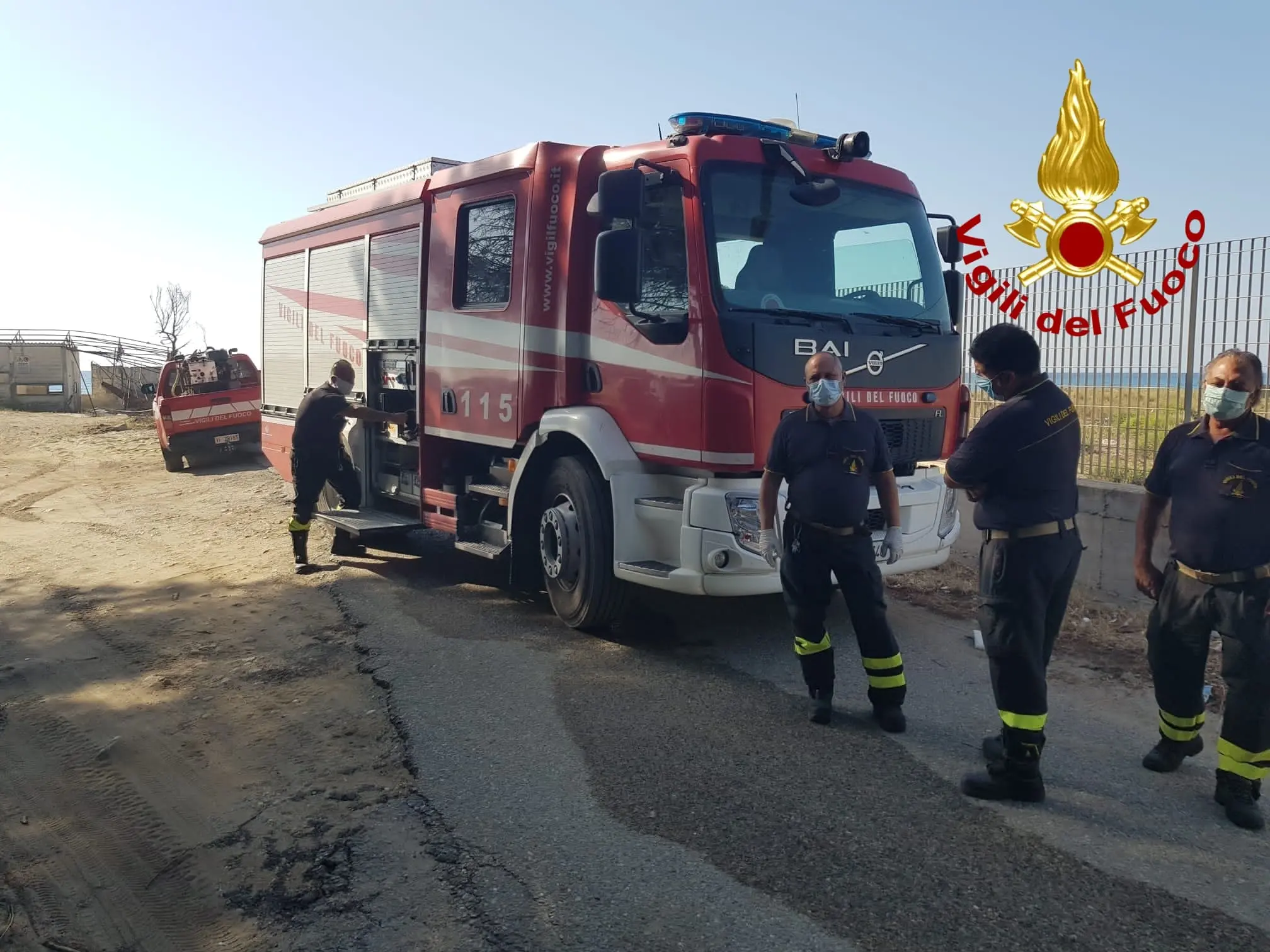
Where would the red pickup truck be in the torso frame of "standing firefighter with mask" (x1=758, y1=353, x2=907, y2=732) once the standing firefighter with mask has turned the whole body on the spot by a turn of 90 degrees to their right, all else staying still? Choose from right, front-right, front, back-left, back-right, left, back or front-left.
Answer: front-right

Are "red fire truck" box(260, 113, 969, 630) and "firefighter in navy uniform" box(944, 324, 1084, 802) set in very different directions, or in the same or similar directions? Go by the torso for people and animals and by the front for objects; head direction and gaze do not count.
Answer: very different directions

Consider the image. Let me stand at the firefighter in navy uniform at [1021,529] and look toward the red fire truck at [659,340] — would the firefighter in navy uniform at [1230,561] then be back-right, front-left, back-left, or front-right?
back-right

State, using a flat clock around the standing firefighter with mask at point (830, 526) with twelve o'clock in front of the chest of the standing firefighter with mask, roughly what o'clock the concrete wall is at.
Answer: The concrete wall is roughly at 7 o'clock from the standing firefighter with mask.

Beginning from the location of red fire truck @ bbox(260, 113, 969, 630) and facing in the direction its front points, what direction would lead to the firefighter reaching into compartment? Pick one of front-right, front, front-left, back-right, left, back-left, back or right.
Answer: back

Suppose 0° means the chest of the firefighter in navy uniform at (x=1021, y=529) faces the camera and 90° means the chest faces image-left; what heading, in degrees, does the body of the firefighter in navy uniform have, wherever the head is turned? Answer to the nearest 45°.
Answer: approximately 90°

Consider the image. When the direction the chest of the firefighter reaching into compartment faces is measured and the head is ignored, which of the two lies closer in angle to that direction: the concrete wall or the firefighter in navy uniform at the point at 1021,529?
the concrete wall

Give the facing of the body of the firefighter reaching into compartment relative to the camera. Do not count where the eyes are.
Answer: to the viewer's right

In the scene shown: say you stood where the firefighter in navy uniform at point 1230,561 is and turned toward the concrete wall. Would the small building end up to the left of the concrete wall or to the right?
left

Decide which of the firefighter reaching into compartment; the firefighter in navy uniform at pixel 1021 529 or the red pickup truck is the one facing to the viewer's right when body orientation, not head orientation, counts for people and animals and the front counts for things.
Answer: the firefighter reaching into compartment

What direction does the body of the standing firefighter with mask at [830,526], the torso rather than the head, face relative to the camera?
toward the camera
